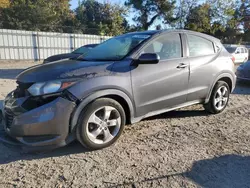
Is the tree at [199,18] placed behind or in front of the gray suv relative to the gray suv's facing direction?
behind

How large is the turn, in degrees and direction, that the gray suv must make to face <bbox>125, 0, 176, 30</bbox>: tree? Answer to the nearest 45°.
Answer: approximately 135° to its right

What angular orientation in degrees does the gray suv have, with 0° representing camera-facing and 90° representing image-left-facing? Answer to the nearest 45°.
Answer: approximately 45°

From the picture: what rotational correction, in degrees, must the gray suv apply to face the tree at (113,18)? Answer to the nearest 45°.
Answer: approximately 135° to its right

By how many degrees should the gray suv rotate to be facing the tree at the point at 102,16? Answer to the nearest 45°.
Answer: approximately 135° to its right

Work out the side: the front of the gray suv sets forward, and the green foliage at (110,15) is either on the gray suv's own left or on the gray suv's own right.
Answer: on the gray suv's own right

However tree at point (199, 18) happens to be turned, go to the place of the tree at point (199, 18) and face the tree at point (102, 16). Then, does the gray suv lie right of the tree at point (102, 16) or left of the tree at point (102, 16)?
left

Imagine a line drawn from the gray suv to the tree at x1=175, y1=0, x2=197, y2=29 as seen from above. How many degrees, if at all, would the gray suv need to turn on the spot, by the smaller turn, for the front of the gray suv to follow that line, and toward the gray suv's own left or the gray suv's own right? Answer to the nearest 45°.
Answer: approximately 135° to the gray suv's own right
